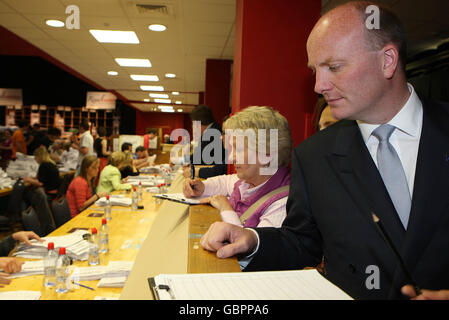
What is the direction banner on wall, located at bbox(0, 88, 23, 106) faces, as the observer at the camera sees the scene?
facing the viewer

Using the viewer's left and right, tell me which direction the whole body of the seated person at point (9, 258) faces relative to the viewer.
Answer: facing to the right of the viewer

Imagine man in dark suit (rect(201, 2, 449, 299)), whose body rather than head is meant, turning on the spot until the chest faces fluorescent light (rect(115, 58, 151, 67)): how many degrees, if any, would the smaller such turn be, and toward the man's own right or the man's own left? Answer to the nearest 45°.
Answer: approximately 90° to the man's own right

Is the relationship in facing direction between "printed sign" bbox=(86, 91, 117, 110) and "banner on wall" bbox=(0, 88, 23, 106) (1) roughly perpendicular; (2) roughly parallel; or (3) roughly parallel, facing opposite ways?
roughly parallel

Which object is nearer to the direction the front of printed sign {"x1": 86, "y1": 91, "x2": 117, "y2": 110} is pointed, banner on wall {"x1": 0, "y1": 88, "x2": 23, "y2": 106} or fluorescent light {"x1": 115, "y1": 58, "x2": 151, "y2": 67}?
the fluorescent light

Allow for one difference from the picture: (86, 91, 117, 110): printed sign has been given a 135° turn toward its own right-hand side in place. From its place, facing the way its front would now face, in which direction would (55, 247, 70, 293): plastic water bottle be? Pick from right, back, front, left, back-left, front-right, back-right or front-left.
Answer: back-left

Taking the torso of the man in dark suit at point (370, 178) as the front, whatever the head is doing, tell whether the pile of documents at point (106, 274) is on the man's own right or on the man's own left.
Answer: on the man's own right

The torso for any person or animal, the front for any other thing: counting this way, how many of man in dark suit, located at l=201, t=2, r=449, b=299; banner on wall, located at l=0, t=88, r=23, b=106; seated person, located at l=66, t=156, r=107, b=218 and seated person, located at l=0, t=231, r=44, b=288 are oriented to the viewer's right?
2

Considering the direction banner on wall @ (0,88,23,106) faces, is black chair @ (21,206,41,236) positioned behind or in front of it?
in front

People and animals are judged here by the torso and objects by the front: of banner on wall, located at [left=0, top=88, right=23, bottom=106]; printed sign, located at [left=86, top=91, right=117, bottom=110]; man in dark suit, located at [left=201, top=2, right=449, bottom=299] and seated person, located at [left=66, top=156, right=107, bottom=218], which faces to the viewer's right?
the seated person

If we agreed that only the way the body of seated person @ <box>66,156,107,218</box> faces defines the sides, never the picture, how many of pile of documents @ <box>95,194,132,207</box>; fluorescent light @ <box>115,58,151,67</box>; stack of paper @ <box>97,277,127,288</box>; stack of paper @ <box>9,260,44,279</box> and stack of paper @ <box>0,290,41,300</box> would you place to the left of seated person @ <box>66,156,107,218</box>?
1

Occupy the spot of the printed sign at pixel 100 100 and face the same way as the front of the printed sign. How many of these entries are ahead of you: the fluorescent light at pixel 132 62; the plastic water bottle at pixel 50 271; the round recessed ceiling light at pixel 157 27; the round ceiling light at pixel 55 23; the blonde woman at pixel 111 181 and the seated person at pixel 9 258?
6

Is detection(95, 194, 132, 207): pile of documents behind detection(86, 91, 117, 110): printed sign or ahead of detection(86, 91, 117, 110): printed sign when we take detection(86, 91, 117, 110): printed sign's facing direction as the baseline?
ahead

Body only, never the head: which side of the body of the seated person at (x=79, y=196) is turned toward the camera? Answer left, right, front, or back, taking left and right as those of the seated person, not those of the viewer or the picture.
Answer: right

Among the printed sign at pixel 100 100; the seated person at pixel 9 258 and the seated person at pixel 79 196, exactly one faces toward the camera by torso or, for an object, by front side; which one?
the printed sign

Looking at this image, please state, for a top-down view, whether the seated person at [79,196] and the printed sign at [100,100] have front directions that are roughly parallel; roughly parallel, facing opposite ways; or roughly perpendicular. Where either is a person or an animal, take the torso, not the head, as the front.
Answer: roughly perpendicular
